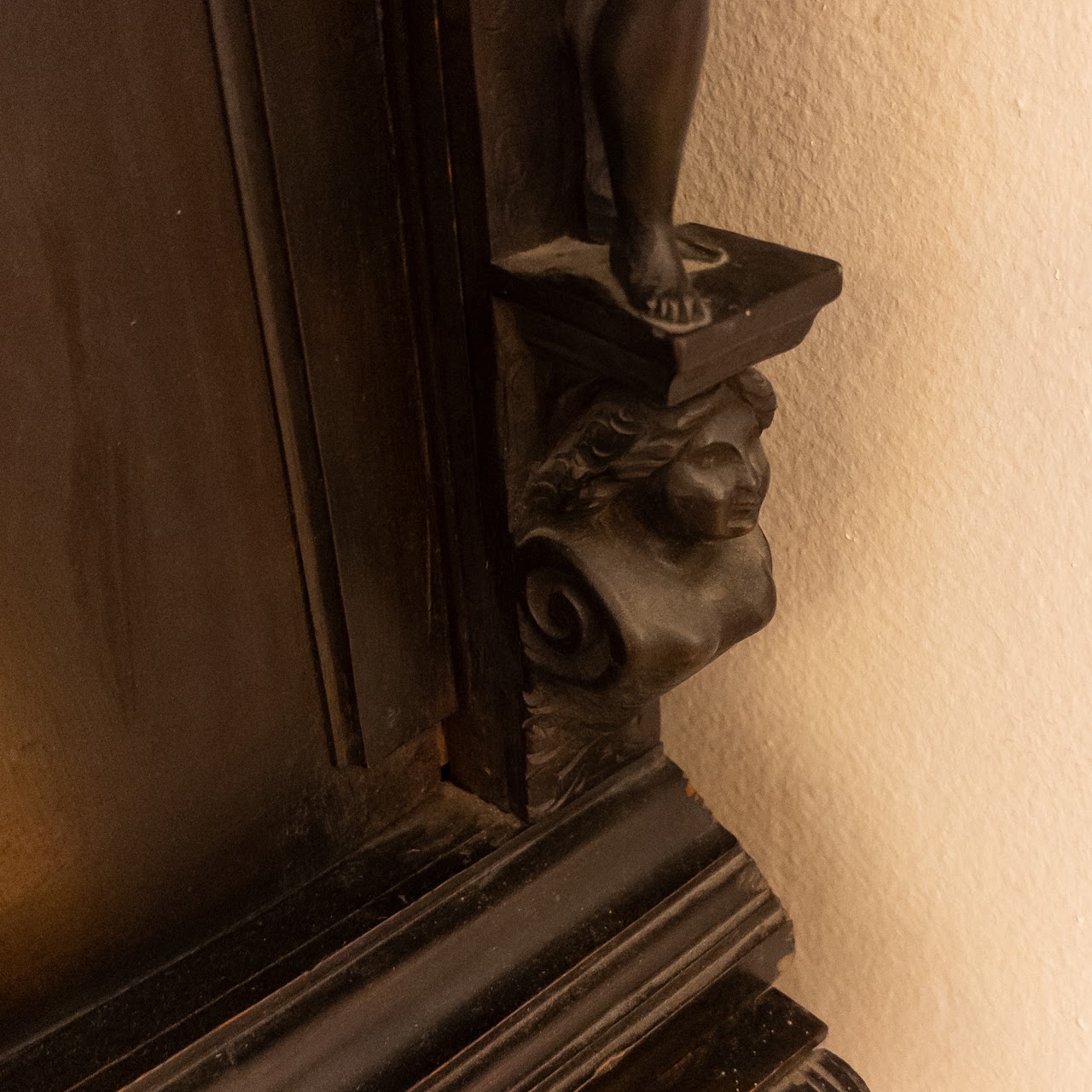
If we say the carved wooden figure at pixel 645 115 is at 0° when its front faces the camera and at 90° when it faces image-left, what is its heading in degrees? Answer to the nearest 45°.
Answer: approximately 315°
